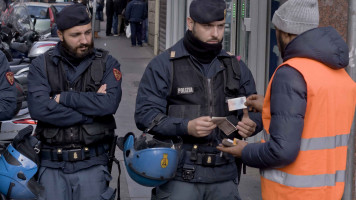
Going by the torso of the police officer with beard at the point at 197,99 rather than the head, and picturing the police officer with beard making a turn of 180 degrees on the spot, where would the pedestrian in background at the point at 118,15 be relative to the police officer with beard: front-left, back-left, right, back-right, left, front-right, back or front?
front-right

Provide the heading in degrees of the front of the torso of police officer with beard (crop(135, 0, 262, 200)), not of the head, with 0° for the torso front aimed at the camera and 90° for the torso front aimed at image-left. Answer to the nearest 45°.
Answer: approximately 315°

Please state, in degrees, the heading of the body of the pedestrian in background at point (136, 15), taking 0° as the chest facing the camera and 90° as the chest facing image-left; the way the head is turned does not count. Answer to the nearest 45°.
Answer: approximately 180°

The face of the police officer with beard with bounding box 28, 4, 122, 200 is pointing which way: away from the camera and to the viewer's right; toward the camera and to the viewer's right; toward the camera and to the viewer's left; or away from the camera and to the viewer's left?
toward the camera and to the viewer's right

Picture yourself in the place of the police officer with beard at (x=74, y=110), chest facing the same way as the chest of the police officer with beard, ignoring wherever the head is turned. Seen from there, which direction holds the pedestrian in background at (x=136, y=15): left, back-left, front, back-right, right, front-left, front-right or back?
back

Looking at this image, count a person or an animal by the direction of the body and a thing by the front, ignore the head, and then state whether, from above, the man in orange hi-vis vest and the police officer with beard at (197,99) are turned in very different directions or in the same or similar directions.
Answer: very different directions

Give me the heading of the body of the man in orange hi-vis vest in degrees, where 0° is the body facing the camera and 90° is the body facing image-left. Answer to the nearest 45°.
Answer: approximately 135°

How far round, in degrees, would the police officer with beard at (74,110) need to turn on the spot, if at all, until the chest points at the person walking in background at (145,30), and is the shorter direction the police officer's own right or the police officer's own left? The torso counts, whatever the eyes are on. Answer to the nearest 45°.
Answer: approximately 180°

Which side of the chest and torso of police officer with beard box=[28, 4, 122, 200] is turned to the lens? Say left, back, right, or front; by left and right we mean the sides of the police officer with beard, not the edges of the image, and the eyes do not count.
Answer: front

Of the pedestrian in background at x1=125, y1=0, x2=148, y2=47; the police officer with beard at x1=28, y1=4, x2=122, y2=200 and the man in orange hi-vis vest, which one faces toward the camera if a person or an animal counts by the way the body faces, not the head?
the police officer with beard

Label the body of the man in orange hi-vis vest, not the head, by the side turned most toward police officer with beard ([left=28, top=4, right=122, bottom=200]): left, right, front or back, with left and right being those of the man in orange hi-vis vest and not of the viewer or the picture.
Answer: front

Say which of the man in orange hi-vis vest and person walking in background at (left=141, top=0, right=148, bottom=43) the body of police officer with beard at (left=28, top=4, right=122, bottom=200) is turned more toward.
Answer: the man in orange hi-vis vest

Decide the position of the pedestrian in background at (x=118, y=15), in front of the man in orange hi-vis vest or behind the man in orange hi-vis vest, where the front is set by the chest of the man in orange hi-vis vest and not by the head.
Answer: in front
